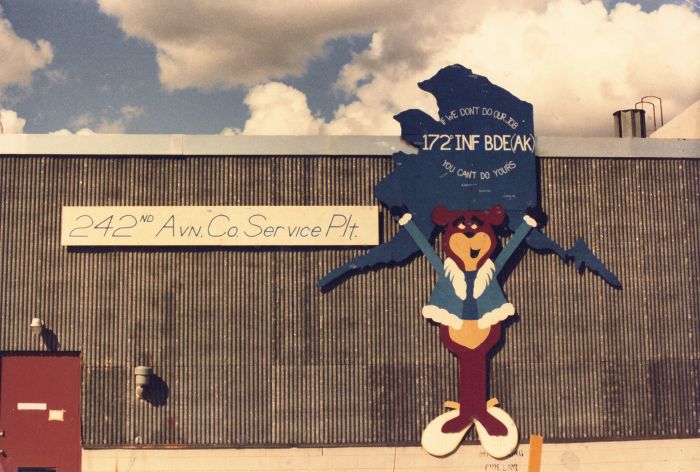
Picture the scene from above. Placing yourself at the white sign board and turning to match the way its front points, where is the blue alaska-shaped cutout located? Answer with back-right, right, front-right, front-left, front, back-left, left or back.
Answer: left

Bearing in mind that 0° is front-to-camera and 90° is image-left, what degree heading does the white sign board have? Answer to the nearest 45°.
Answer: approximately 0°

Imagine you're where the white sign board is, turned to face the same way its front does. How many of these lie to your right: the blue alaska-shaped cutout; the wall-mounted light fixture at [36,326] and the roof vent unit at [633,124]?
1

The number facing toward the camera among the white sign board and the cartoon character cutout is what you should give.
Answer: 2

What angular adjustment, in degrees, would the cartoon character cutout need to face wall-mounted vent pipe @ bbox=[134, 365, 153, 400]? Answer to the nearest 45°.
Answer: approximately 90° to its right

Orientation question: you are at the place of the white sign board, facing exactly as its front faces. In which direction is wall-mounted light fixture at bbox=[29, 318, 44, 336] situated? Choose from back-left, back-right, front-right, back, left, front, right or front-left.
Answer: right

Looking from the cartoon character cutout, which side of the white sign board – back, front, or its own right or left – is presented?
left

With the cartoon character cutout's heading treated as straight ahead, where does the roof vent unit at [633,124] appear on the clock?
The roof vent unit is roughly at 8 o'clock from the cartoon character cutout.

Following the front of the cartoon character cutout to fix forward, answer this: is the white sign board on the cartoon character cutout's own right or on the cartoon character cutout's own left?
on the cartoon character cutout's own right

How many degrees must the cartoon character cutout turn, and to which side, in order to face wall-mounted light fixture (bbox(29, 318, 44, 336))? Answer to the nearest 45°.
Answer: approximately 90° to its right
